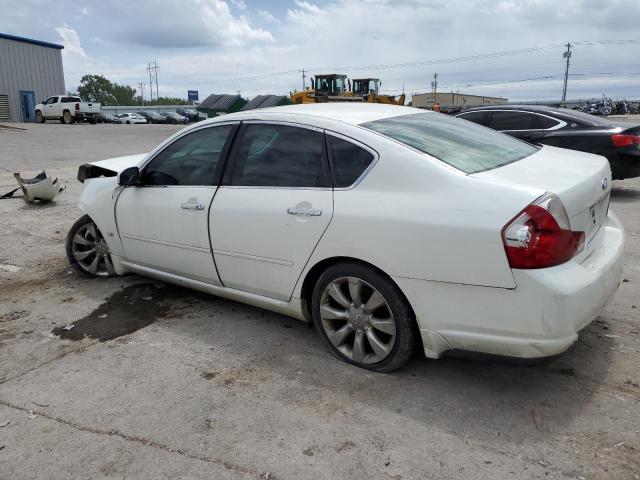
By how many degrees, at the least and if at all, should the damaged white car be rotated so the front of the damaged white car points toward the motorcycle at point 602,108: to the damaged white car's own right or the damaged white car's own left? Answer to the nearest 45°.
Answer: approximately 90° to the damaged white car's own right

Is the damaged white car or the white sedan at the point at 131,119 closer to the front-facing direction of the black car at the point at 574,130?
the white sedan

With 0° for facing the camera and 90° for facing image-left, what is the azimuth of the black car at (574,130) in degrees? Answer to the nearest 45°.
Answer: approximately 135°

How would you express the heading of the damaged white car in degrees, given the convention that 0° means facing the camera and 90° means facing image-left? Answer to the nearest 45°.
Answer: approximately 135°

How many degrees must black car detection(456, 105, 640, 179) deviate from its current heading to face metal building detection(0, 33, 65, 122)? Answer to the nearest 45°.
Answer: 0° — it already faces it
